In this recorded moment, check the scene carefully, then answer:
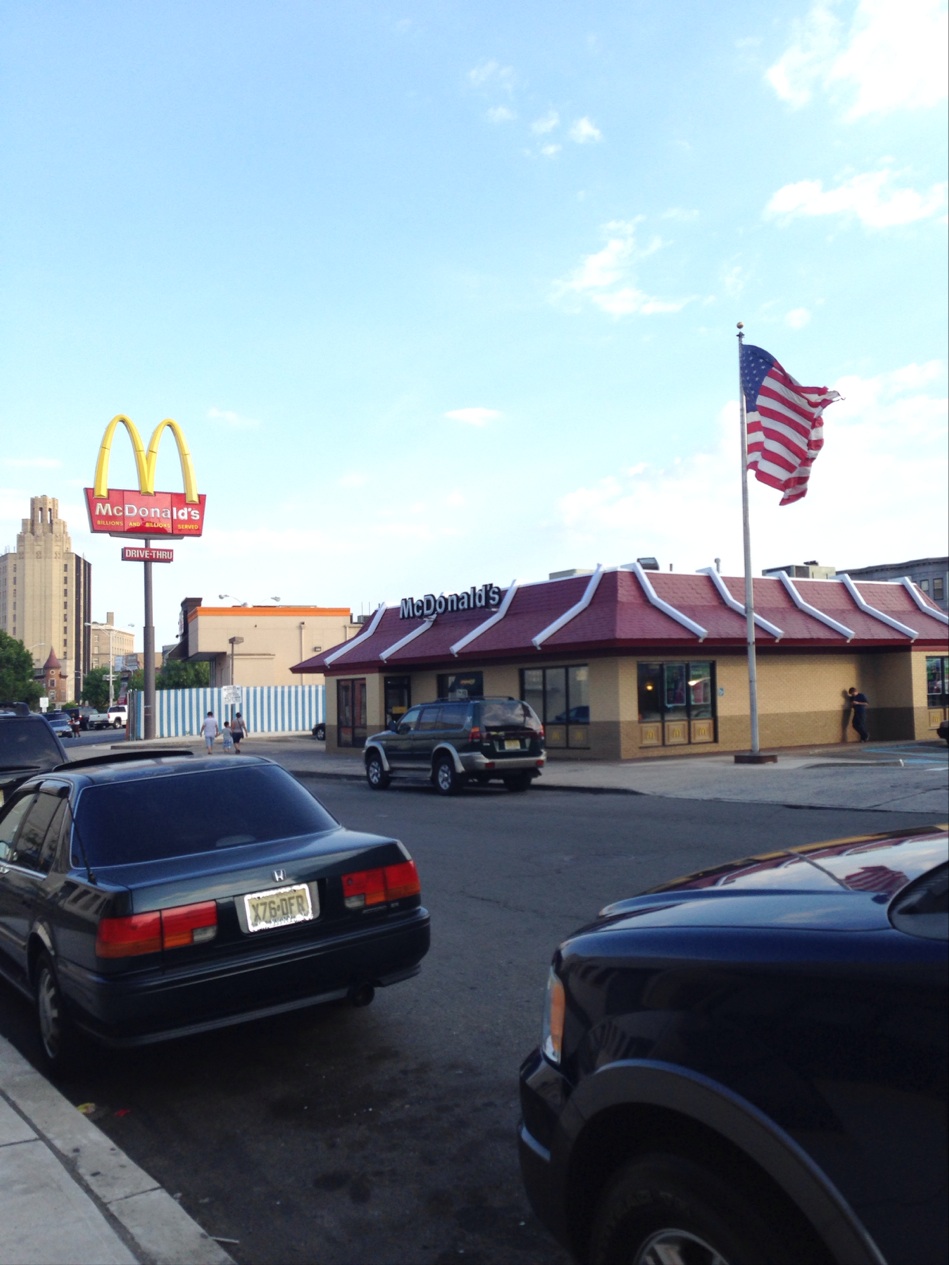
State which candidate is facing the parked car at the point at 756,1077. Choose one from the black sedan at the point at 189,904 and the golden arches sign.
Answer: the golden arches sign

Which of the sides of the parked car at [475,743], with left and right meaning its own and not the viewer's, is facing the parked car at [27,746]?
left

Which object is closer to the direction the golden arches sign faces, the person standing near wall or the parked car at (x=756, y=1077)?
the parked car

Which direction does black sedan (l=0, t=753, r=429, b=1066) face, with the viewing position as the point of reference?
facing away from the viewer and to the left of the viewer

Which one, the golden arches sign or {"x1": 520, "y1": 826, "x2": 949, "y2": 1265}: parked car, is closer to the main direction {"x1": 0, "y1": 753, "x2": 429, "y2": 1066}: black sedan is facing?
the golden arches sign

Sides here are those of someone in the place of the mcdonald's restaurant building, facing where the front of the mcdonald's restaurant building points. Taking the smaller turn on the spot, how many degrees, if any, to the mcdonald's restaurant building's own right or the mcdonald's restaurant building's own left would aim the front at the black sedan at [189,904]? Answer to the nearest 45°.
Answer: approximately 45° to the mcdonald's restaurant building's own left

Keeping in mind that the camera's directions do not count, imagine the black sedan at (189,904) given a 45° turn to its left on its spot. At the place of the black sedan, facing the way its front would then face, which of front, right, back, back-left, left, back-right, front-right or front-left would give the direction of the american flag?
back-right

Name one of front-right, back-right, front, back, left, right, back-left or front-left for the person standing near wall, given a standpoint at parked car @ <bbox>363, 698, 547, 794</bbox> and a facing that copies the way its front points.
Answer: right

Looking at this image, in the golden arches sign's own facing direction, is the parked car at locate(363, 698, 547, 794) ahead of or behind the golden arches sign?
ahead

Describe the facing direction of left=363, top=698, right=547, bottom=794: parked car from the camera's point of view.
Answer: facing away from the viewer and to the left of the viewer

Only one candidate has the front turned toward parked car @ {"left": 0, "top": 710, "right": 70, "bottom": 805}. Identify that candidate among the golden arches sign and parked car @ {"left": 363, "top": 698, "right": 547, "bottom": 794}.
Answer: the golden arches sign

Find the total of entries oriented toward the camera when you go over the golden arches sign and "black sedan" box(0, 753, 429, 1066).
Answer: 1

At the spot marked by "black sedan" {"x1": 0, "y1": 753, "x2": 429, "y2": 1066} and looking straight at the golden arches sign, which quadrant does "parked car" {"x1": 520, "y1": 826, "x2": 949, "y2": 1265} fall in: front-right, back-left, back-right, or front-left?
back-right

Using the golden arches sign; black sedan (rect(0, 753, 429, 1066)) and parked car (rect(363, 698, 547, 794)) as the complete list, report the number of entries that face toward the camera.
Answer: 1

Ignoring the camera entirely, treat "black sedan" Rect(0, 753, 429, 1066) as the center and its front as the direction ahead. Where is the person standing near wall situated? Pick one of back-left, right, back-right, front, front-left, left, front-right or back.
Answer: right

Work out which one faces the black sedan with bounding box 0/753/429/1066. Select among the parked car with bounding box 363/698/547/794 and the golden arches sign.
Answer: the golden arches sign

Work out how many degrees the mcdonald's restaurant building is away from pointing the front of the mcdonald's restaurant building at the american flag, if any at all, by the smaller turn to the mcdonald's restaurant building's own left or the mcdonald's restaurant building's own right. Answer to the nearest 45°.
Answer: approximately 45° to the mcdonald's restaurant building's own left

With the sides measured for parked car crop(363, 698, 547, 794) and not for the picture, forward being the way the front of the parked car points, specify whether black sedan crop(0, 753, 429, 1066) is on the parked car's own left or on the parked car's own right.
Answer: on the parked car's own left

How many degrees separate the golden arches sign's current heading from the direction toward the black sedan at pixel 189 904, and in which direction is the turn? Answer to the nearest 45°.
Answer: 0° — it already faces it
